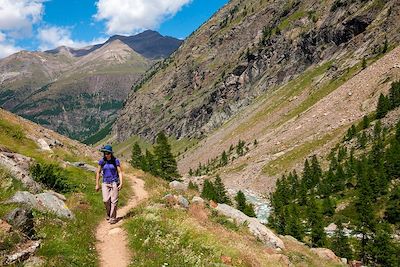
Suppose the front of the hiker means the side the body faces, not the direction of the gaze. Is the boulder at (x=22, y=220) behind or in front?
in front

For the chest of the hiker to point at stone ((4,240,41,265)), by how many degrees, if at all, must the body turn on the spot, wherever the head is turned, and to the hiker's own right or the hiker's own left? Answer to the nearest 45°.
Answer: approximately 45° to the hiker's own right

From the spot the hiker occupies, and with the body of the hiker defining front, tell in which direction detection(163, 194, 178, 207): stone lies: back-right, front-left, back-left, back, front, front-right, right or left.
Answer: back-left

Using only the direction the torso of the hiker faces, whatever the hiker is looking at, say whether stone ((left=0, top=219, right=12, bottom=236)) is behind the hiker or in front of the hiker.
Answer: in front

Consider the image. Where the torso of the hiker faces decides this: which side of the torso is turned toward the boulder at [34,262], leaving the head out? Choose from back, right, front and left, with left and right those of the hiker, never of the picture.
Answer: front

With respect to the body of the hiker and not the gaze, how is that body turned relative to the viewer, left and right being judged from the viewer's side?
facing the viewer

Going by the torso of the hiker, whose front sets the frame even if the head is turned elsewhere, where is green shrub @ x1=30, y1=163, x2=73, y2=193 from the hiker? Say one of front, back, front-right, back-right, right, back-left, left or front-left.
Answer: back-right

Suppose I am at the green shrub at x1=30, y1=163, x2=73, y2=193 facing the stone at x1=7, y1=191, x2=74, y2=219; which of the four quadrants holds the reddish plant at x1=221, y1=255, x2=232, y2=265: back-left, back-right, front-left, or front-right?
front-left

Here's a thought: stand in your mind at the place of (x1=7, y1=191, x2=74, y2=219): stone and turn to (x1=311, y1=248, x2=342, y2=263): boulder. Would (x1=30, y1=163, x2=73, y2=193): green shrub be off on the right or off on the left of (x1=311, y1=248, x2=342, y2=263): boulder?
left

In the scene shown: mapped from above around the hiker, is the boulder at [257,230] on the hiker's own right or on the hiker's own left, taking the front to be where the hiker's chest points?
on the hiker's own left

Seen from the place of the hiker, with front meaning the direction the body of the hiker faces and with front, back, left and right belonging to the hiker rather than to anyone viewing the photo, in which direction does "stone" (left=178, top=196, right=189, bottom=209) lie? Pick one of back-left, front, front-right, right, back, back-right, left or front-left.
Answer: back-left
